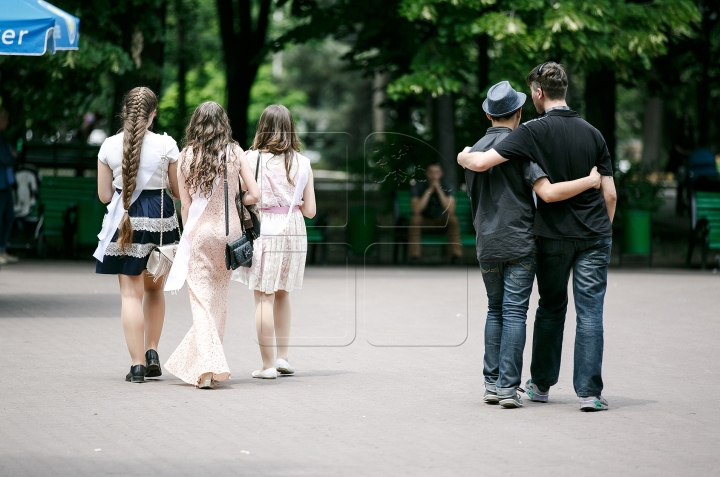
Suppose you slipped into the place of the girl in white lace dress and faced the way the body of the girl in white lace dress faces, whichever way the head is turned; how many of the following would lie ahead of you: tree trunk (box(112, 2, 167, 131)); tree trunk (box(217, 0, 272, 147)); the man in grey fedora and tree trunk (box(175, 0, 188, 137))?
3

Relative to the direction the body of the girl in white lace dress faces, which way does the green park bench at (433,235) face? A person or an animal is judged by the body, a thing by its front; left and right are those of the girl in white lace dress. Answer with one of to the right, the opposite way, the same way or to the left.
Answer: the opposite way

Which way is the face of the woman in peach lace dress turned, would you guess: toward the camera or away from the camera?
away from the camera

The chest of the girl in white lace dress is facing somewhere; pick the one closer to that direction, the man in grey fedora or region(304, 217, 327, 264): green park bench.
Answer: the green park bench

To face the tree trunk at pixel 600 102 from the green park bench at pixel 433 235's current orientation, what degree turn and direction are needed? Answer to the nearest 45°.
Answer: approximately 135° to its left

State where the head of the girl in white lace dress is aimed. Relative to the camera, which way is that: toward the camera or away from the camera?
away from the camera

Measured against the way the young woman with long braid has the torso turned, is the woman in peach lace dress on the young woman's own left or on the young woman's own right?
on the young woman's own right

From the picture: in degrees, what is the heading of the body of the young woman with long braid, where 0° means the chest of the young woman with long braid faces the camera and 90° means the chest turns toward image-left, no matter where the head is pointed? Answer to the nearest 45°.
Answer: approximately 180°

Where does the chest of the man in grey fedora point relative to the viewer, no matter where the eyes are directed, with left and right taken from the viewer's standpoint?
facing away from the viewer

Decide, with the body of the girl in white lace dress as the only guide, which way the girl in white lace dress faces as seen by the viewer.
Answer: away from the camera

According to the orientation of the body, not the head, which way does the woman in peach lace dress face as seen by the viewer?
away from the camera
